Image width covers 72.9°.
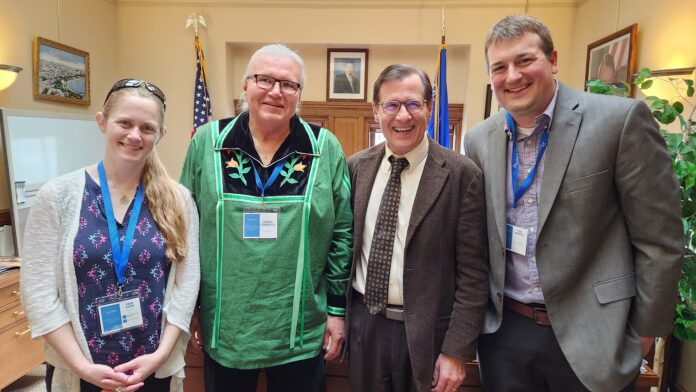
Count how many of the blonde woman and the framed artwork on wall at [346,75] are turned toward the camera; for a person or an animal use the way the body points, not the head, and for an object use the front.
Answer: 2

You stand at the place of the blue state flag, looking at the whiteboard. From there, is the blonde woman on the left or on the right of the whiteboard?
left

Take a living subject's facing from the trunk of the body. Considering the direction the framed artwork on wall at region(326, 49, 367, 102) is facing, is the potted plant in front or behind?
in front

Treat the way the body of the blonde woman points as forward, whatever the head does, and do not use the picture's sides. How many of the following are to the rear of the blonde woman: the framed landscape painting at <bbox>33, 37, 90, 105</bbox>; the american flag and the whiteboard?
3

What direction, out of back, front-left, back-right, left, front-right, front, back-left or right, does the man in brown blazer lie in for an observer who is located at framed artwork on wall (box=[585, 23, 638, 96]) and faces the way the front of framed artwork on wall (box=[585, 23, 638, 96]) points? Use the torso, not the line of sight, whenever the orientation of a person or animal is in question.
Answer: front-left

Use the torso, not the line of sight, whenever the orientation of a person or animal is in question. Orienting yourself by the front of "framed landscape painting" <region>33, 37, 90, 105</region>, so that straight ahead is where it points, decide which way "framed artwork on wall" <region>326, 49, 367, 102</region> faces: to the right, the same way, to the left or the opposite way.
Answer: to the right

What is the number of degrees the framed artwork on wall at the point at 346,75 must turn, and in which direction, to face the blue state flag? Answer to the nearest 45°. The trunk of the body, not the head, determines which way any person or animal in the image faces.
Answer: approximately 45° to its left

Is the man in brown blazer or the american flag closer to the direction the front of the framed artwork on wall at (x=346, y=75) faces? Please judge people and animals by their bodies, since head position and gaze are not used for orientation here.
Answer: the man in brown blazer

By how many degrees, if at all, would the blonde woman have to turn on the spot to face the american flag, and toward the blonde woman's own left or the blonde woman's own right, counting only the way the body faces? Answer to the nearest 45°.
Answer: approximately 180°

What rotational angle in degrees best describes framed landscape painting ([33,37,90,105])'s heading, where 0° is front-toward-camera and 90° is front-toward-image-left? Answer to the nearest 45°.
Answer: approximately 315°

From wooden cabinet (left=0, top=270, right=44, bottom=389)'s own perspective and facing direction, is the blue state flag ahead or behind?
ahead

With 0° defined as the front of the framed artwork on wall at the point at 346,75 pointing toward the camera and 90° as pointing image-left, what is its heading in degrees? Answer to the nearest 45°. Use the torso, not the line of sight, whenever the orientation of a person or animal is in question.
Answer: approximately 0°

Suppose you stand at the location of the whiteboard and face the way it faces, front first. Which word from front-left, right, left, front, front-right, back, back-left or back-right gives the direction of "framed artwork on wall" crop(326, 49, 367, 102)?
front-left
